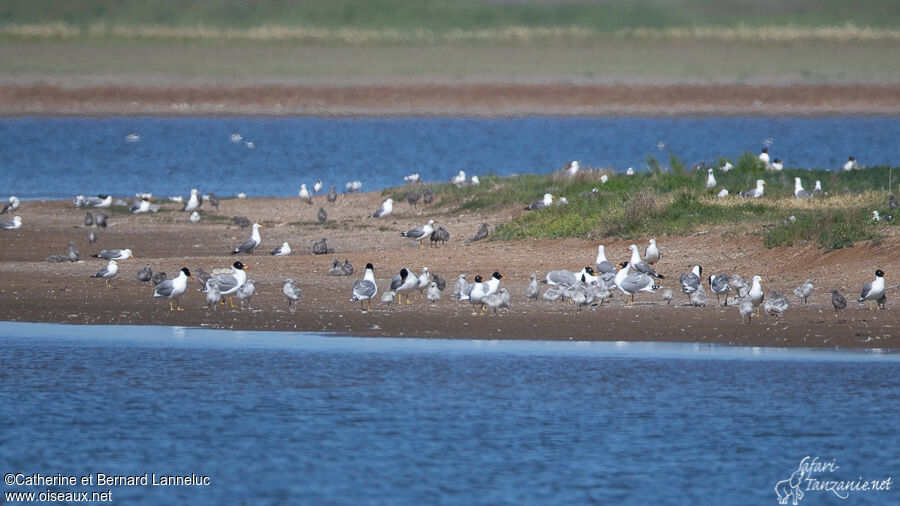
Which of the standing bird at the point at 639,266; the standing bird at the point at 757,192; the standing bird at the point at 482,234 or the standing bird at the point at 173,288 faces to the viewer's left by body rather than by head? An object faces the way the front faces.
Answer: the standing bird at the point at 639,266

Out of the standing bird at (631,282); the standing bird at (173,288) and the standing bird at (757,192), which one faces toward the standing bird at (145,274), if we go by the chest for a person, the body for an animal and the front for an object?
the standing bird at (631,282)

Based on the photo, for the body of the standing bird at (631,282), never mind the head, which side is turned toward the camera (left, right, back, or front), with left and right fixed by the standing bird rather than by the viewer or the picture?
left

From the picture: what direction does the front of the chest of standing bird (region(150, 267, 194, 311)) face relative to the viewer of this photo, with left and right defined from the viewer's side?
facing to the right of the viewer

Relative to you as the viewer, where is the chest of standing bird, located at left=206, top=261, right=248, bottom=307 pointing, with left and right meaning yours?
facing to the right of the viewer

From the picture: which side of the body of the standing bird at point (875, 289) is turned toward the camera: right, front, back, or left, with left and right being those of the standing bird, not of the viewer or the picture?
right

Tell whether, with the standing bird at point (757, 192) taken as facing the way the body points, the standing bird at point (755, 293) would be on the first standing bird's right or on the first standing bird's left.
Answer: on the first standing bird's right

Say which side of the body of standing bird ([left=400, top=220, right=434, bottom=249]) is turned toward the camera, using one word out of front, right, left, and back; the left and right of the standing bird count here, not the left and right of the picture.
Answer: right
